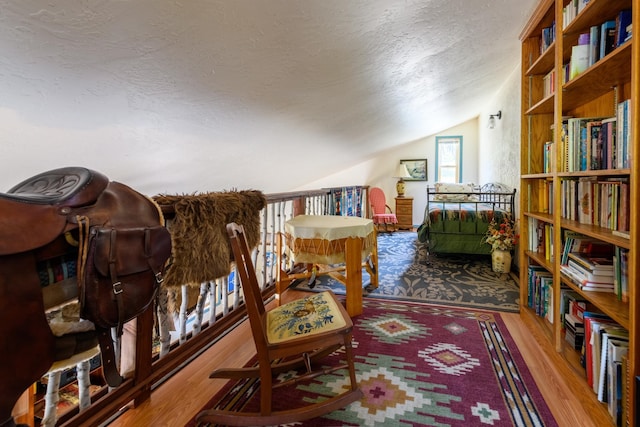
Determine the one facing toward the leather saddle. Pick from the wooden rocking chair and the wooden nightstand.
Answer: the wooden nightstand

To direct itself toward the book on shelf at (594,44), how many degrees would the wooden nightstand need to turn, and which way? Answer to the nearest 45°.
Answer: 0° — it already faces it

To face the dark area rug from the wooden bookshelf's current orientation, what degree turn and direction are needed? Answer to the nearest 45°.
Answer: approximately 90° to its right

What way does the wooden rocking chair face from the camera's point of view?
to the viewer's right

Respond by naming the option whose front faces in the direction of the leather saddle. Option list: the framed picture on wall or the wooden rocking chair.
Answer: the framed picture on wall

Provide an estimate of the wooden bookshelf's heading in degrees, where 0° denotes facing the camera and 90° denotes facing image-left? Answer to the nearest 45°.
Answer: approximately 45°

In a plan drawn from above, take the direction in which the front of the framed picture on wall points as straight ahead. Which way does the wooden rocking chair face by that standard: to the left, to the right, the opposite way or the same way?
to the left

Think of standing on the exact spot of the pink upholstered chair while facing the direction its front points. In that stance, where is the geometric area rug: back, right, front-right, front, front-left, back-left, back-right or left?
front-right

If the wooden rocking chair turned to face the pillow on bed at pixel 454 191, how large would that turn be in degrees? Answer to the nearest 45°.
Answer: approximately 45° to its left

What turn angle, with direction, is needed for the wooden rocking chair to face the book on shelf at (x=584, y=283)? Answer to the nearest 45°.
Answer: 0° — it already faces it
